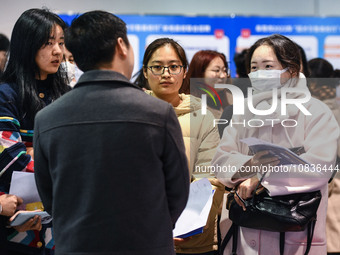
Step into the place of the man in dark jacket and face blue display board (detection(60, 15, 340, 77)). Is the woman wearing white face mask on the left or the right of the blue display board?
right

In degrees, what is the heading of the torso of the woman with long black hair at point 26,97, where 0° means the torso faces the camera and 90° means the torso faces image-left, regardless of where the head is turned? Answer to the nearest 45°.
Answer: approximately 315°

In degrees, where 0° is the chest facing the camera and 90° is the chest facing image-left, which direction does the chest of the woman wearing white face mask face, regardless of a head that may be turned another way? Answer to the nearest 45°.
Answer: approximately 45°

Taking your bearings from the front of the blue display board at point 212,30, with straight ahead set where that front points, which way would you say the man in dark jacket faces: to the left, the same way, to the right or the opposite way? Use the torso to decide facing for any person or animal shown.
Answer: the opposite way

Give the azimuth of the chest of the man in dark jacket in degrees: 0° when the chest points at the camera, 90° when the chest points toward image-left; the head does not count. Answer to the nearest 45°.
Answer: approximately 180°

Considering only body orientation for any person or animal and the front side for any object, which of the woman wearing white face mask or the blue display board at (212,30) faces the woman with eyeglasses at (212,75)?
the blue display board
